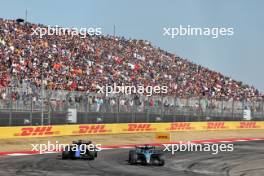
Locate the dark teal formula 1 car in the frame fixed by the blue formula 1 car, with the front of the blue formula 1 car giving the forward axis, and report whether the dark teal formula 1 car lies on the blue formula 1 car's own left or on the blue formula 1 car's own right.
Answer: on the blue formula 1 car's own left

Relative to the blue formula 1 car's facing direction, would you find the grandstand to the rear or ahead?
to the rear

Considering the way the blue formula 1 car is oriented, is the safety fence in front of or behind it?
behind

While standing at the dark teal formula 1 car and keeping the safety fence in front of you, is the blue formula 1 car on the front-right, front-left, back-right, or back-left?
front-left
